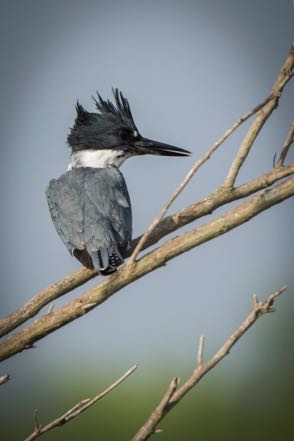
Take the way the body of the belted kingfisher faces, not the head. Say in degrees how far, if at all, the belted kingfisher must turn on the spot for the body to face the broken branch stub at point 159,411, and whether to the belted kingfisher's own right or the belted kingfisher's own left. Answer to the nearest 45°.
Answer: approximately 180°

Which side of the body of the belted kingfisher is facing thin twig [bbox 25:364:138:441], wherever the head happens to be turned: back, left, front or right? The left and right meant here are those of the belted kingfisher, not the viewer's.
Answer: back

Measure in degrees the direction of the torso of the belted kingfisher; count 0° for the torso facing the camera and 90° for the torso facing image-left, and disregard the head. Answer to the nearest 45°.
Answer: approximately 180°

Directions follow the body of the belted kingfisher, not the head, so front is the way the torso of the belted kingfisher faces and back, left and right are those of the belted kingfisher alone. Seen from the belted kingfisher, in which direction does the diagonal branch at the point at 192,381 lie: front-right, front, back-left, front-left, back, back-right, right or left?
right
